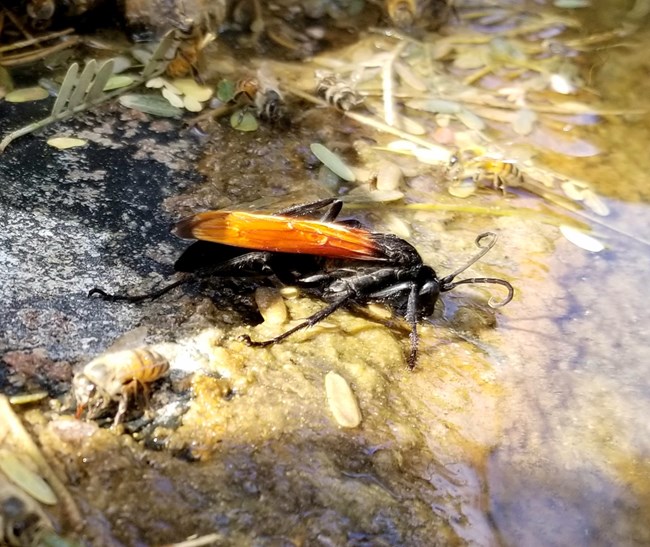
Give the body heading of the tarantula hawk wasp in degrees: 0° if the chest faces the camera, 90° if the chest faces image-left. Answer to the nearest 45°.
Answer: approximately 270°

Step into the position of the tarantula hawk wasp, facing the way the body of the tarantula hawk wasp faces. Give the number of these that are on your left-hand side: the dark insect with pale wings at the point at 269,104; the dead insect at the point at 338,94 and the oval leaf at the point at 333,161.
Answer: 3

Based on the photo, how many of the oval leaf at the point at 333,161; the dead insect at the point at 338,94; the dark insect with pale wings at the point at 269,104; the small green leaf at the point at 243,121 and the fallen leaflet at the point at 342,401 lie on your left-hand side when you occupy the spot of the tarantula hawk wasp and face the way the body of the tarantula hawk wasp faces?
4

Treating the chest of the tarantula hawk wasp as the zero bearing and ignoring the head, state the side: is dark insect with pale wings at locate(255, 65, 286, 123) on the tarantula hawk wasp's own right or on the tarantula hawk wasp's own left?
on the tarantula hawk wasp's own left

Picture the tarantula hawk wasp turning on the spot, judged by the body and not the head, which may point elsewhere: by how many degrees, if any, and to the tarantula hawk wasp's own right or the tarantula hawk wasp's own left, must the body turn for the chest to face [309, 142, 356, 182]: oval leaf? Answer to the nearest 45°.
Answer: approximately 90° to the tarantula hawk wasp's own left

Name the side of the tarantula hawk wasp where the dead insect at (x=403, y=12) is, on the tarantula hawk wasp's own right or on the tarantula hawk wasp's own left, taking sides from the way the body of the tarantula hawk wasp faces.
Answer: on the tarantula hawk wasp's own left

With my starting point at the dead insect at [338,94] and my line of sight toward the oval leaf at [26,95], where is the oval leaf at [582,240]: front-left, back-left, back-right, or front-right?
back-left

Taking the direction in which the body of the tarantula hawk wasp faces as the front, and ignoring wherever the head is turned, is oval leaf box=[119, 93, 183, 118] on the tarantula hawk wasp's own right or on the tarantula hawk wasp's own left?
on the tarantula hawk wasp's own left

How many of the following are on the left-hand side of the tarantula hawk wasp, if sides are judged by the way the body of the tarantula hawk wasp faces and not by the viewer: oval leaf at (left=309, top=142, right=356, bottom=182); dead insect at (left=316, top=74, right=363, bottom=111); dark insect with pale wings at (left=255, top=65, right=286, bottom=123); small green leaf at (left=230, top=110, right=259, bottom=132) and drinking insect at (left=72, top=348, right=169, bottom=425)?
4

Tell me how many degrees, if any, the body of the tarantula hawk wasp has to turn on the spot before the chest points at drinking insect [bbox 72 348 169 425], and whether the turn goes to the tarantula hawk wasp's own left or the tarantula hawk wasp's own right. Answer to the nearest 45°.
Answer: approximately 135° to the tarantula hawk wasp's own right

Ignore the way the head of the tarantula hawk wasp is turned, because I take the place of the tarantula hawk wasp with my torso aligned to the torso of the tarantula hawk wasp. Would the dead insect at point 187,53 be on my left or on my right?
on my left
